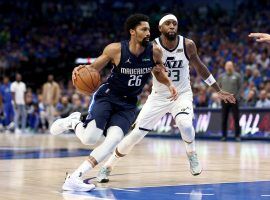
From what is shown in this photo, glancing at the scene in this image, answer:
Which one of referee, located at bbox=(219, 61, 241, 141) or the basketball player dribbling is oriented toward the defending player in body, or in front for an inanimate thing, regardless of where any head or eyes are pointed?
the referee

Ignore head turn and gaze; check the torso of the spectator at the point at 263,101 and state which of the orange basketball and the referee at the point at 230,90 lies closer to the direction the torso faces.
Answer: the orange basketball

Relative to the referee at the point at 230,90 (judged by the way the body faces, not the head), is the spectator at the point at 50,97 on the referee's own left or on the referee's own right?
on the referee's own right

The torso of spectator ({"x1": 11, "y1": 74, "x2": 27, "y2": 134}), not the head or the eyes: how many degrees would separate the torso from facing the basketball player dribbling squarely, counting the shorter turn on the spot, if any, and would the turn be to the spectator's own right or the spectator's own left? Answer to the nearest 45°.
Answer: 0° — they already face them

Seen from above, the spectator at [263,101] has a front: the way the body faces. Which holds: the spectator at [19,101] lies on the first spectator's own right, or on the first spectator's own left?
on the first spectator's own right

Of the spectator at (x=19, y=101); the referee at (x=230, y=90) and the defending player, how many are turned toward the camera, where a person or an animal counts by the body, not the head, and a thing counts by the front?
3

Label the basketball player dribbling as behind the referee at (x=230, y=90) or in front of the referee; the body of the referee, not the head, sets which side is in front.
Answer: in front

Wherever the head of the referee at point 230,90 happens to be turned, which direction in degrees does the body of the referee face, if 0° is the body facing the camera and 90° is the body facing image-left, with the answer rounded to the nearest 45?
approximately 0°

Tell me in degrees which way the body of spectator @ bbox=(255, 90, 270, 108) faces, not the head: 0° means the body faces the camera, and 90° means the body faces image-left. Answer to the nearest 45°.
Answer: approximately 0°
